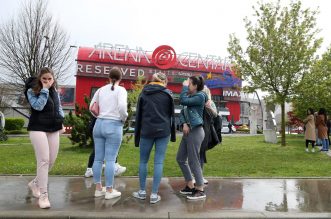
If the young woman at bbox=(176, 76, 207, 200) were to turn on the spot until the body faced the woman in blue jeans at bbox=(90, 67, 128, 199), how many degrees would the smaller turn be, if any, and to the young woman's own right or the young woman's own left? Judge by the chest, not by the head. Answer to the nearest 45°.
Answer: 0° — they already face them

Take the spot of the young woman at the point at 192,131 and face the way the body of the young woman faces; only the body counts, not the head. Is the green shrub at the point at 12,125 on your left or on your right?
on your right

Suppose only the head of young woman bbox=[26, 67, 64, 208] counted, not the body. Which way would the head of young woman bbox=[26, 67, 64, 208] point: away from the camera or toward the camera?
toward the camera

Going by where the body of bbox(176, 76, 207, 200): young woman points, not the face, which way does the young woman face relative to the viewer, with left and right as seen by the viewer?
facing to the left of the viewer

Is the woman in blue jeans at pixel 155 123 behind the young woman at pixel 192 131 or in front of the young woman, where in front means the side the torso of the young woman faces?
in front

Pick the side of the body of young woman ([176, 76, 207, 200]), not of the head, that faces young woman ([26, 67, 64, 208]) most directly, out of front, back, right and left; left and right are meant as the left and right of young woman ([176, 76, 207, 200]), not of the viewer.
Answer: front
